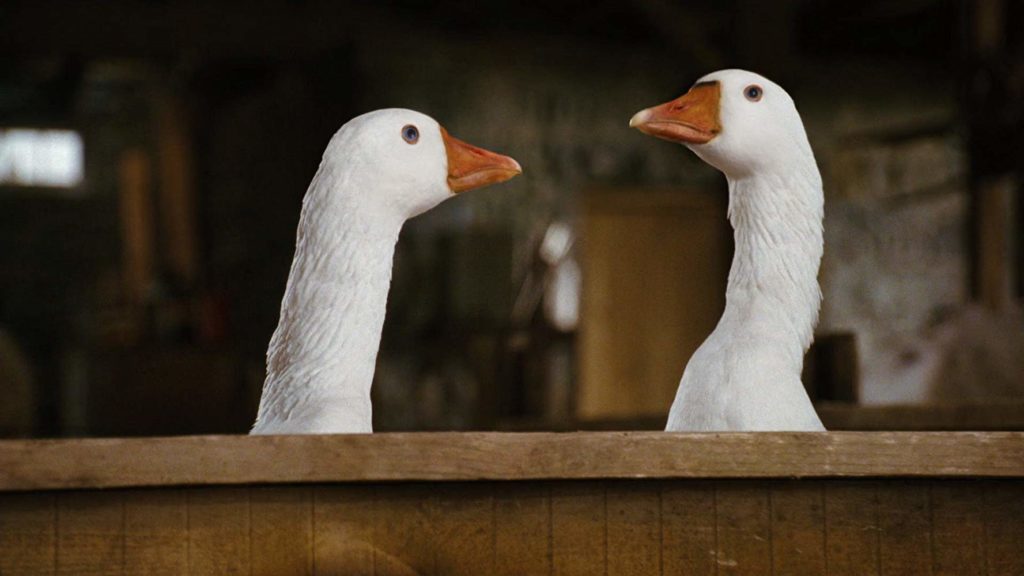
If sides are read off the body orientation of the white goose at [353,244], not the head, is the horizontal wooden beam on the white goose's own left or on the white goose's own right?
on the white goose's own right

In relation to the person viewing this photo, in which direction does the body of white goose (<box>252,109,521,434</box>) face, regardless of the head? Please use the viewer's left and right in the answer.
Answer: facing to the right of the viewer

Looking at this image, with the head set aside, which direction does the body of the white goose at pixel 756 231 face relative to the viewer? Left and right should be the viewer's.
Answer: facing to the left of the viewer

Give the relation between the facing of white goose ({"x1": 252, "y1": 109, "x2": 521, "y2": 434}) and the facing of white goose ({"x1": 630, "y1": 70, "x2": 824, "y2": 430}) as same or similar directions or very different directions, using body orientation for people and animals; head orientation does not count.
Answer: very different directions
